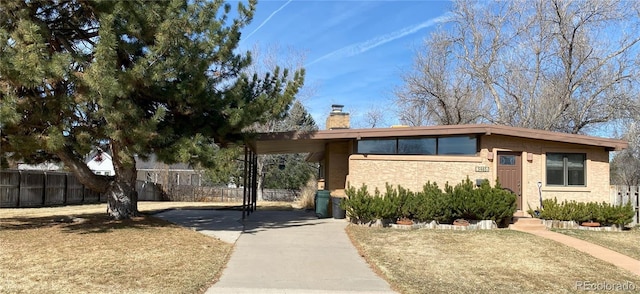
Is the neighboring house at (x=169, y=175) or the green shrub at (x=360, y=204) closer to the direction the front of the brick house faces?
the green shrub

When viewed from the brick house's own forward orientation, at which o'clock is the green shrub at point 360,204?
The green shrub is roughly at 2 o'clock from the brick house.

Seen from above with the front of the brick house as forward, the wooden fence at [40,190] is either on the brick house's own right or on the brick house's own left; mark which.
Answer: on the brick house's own right

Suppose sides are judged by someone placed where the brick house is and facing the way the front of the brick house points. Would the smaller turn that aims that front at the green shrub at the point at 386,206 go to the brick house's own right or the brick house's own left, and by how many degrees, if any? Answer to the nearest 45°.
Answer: approximately 45° to the brick house's own right

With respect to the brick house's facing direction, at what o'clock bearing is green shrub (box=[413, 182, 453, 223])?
The green shrub is roughly at 1 o'clock from the brick house.

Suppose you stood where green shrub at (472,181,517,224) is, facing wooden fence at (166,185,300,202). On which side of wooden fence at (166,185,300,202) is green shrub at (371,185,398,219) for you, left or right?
left

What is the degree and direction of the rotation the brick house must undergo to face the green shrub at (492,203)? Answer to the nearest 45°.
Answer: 0° — it already faces it

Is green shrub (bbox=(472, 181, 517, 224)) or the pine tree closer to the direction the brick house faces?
the green shrub

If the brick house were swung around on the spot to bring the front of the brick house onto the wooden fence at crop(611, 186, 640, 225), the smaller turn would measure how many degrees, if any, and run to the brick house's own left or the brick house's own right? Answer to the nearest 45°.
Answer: approximately 90° to the brick house's own left

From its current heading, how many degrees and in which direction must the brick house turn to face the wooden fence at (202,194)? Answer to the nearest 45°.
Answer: approximately 135° to its right

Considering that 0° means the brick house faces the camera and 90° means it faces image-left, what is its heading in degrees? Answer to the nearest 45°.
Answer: approximately 0°

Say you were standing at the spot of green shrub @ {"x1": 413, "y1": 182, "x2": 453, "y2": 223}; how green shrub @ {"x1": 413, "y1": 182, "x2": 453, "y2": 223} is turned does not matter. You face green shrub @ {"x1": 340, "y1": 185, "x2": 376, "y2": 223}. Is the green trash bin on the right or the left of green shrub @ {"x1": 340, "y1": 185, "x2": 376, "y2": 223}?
right

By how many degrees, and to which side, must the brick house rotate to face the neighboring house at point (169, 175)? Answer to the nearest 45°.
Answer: approximately 135° to its right

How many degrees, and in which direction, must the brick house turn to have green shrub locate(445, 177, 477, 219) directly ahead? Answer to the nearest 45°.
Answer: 0° — it already faces it
